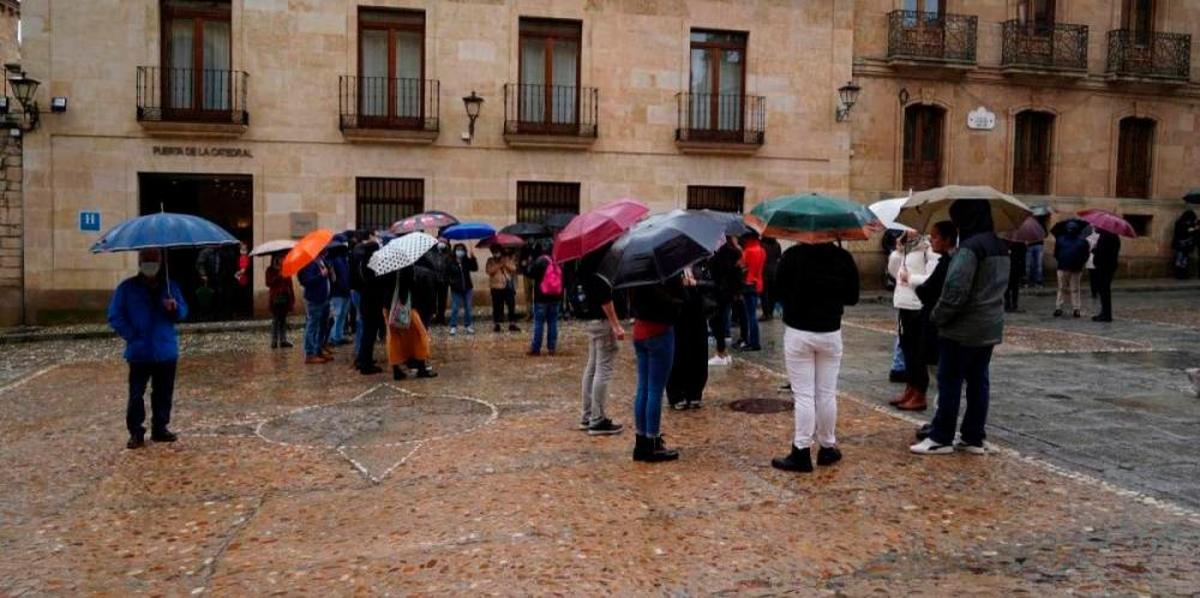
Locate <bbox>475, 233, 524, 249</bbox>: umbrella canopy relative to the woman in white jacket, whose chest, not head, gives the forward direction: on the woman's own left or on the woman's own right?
on the woman's own right

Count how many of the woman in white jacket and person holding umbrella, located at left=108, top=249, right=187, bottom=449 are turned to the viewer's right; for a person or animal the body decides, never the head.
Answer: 0

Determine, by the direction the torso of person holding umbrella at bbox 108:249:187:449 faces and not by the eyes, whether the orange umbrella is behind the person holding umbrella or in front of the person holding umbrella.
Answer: behind

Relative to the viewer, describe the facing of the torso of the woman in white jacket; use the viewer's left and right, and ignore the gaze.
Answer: facing the viewer and to the left of the viewer

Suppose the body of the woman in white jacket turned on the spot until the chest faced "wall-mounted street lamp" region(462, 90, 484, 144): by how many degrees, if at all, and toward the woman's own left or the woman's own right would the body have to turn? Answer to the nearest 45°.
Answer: approximately 90° to the woman's own right

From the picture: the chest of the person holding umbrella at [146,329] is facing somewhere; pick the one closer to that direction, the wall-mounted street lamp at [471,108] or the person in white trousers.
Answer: the person in white trousers

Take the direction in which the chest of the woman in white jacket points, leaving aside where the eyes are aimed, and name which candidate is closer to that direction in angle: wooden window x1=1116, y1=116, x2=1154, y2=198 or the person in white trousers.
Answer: the person in white trousers

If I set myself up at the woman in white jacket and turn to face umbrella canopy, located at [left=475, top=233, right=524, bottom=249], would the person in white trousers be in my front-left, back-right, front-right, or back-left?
back-left

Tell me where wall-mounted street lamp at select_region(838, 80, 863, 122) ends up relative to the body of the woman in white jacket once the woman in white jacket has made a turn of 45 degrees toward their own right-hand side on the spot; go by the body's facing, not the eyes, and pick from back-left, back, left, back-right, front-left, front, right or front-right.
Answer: right

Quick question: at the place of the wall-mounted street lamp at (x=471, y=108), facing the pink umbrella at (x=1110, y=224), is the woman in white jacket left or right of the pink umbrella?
right

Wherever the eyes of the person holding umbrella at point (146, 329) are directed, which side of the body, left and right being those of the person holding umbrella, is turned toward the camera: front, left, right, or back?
front

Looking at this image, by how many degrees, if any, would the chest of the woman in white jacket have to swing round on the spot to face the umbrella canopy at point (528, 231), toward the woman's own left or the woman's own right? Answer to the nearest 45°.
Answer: approximately 90° to the woman's own right
